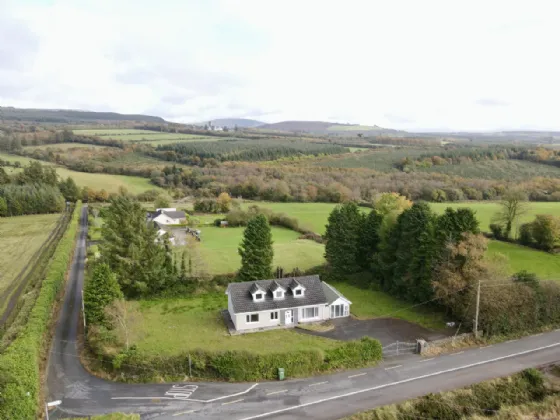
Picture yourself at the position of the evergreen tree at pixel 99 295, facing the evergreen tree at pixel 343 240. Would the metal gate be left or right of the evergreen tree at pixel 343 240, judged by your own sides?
right

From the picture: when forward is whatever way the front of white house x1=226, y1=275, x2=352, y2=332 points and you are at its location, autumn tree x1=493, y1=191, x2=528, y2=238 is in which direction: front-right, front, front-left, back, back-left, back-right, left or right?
back-left

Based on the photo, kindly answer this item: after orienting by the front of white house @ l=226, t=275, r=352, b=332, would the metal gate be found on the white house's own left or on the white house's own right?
on the white house's own left

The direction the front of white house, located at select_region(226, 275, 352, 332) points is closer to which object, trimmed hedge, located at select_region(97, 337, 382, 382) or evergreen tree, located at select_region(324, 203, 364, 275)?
the trimmed hedge

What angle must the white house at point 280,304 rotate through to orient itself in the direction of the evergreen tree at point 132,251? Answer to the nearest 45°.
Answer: approximately 90° to its right

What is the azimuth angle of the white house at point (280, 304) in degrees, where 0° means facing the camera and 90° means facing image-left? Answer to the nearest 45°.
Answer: approximately 0°

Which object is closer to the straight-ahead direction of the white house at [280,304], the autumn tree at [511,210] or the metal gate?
the metal gate

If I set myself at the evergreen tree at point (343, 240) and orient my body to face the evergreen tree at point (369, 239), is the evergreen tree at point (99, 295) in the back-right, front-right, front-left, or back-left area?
back-right

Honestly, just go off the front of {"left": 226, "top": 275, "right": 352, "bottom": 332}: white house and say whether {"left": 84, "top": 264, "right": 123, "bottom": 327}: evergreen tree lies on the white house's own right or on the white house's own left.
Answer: on the white house's own right
